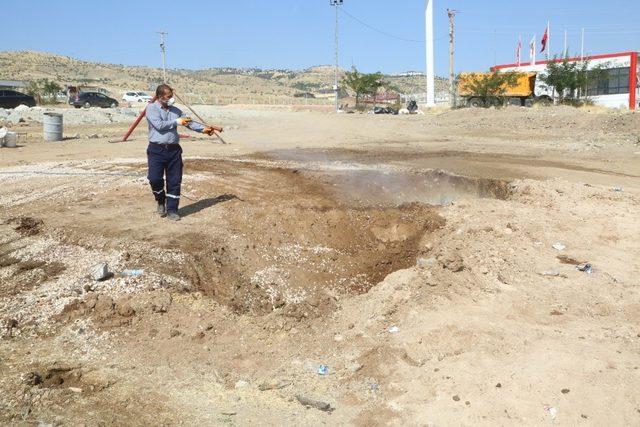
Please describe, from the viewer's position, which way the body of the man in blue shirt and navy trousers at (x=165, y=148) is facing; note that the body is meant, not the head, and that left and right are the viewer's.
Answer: facing the viewer and to the right of the viewer

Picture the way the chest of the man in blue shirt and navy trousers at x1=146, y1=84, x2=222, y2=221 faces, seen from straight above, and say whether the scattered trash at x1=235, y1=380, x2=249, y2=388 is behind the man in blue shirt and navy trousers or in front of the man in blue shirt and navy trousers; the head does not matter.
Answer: in front

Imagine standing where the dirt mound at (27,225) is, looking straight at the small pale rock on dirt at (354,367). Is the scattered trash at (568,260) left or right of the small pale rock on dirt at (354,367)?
left

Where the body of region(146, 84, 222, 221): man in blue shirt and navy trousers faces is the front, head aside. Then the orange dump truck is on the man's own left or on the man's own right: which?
on the man's own left

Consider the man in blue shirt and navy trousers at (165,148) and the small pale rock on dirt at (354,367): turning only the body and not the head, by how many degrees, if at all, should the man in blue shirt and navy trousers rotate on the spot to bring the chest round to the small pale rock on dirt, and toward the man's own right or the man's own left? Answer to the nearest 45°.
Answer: approximately 45° to the man's own right
